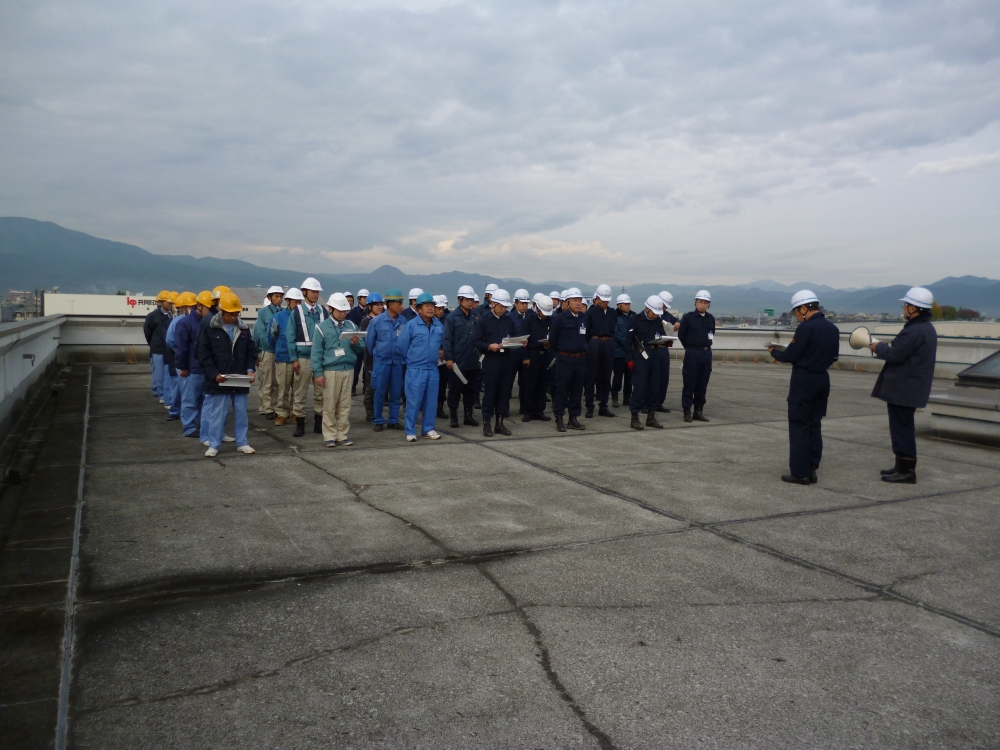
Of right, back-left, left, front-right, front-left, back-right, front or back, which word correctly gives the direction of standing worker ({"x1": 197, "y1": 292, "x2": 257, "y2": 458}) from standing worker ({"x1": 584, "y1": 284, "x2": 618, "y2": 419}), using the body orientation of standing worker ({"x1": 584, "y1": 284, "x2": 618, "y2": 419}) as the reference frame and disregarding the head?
right

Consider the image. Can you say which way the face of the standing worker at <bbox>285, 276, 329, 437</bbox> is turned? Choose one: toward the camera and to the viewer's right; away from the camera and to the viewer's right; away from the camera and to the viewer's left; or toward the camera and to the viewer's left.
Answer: toward the camera and to the viewer's right

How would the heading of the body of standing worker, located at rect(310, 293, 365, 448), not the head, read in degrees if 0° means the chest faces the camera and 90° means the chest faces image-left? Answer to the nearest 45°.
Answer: approximately 315°

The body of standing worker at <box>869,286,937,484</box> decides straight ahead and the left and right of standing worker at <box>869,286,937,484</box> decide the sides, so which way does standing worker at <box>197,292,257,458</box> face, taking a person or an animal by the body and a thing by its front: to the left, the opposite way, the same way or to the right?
the opposite way

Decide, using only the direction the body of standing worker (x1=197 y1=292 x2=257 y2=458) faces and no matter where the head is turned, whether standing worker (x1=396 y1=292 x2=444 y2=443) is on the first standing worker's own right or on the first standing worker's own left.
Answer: on the first standing worker's own left

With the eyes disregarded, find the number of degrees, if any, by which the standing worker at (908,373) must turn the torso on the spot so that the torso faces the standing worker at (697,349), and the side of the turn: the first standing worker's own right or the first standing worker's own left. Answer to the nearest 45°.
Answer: approximately 45° to the first standing worker's own right

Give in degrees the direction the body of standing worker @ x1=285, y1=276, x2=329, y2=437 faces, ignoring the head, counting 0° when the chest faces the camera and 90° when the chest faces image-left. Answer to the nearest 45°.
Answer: approximately 315°

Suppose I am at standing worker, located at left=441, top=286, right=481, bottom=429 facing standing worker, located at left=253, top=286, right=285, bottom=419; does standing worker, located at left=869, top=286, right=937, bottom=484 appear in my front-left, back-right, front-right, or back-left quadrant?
back-left

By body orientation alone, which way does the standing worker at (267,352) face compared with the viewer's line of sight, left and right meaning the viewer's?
facing the viewer and to the right of the viewer

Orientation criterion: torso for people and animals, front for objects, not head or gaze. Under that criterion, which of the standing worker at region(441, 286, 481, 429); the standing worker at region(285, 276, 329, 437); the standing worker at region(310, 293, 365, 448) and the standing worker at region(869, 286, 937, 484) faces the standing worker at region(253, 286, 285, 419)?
the standing worker at region(869, 286, 937, 484)

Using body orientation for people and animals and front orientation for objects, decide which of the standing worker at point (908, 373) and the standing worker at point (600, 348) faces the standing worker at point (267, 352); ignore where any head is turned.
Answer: the standing worker at point (908, 373)

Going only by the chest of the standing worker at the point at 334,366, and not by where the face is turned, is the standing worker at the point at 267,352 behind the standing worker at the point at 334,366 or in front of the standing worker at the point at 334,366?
behind

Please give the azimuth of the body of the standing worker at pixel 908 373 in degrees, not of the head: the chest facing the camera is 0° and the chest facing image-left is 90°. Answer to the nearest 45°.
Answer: approximately 90°

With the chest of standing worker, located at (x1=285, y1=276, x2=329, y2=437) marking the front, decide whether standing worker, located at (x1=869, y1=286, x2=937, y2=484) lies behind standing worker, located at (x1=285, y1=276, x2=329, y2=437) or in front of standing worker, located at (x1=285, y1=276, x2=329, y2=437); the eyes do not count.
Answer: in front
